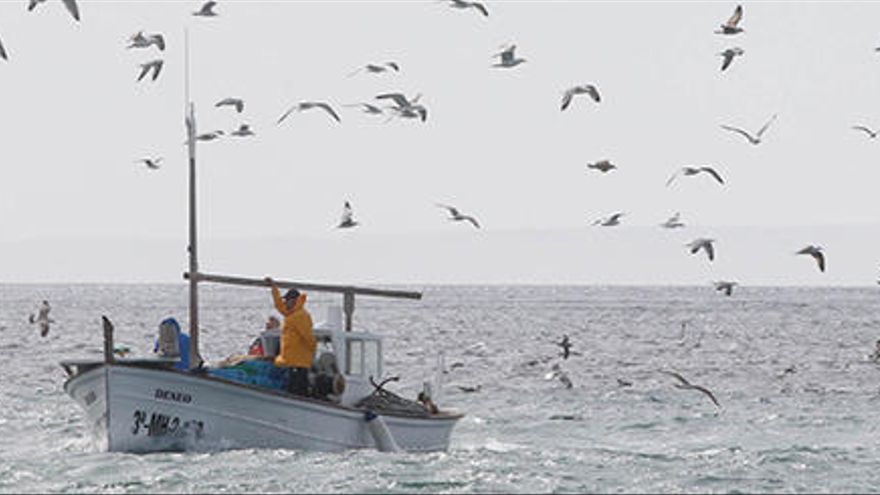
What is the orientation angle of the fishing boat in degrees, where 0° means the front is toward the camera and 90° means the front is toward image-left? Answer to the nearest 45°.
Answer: approximately 45°

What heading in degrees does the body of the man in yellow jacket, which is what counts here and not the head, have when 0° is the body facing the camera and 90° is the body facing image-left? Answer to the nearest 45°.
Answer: approximately 90°
